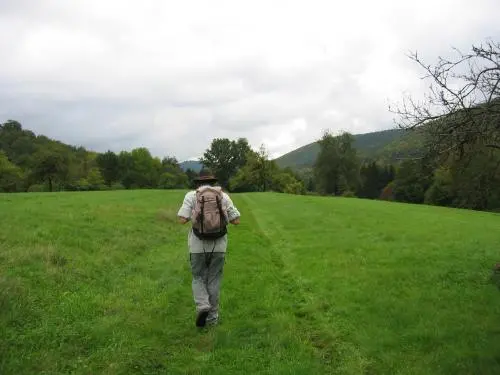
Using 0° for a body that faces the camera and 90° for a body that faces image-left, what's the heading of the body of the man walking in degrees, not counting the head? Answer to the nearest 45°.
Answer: approximately 180°
